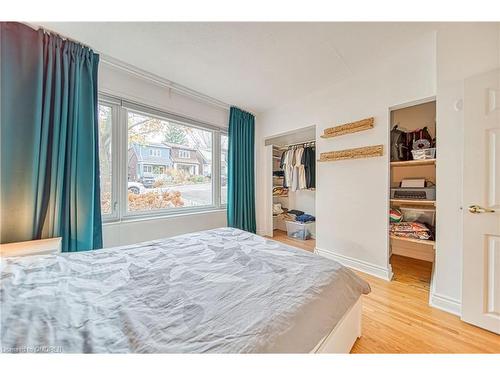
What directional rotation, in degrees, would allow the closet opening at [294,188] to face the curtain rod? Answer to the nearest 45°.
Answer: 0° — it already faces it

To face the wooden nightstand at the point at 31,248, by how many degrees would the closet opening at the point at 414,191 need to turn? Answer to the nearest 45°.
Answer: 0° — it already faces it

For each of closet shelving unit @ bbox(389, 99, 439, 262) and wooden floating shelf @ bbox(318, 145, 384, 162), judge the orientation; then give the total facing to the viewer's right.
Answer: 0

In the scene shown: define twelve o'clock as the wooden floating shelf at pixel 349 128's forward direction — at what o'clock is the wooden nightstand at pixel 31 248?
The wooden nightstand is roughly at 12 o'clock from the wooden floating shelf.

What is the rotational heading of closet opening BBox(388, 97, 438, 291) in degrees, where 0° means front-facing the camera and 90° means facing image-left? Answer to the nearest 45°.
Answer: approximately 45°

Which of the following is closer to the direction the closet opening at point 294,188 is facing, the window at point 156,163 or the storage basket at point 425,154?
the window
